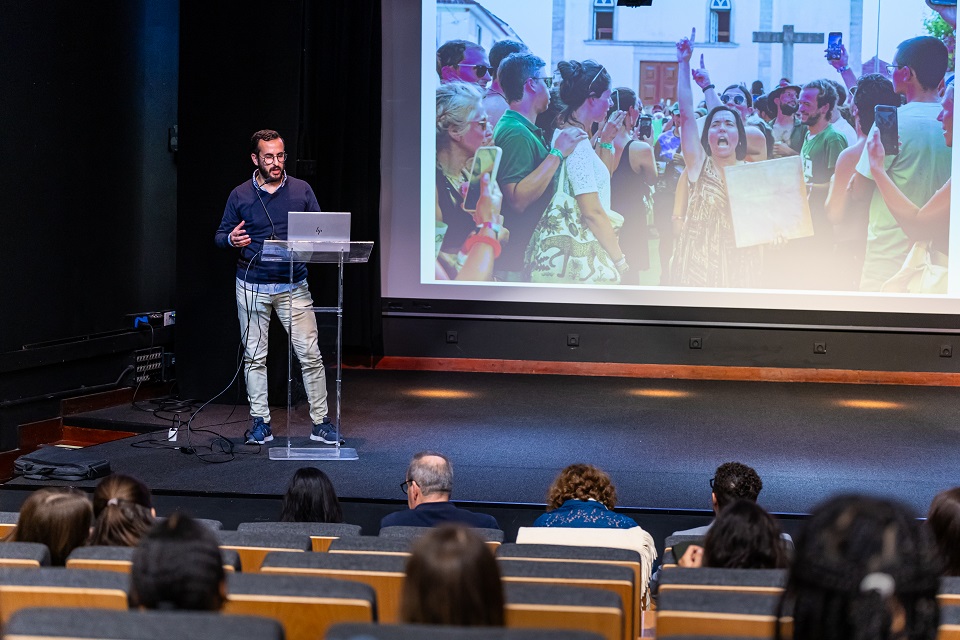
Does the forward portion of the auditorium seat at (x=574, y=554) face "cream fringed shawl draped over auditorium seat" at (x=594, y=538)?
yes

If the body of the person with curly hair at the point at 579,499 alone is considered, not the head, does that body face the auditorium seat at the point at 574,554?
no

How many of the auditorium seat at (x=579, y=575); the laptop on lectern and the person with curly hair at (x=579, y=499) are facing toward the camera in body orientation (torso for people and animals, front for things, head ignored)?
0

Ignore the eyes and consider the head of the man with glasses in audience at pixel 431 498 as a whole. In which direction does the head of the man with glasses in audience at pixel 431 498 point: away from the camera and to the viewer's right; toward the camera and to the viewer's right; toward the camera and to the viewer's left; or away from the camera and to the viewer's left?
away from the camera and to the viewer's left

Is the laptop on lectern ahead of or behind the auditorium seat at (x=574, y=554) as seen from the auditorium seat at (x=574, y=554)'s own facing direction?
ahead

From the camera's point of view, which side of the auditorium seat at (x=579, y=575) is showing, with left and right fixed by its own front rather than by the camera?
back

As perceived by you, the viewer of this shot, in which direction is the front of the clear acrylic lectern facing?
facing the viewer

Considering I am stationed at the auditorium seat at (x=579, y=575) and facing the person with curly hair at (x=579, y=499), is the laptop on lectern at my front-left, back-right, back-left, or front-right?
front-left

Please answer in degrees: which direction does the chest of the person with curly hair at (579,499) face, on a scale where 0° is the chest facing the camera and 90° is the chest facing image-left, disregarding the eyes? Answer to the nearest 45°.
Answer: approximately 180°

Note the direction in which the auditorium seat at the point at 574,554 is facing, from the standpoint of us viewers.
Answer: facing away from the viewer

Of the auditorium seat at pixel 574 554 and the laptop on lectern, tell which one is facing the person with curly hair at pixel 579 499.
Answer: the auditorium seat

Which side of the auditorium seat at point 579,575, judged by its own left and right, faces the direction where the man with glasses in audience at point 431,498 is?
front

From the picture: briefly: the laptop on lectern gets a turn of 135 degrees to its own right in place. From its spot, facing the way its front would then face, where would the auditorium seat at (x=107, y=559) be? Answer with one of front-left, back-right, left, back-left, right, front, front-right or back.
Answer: front-right

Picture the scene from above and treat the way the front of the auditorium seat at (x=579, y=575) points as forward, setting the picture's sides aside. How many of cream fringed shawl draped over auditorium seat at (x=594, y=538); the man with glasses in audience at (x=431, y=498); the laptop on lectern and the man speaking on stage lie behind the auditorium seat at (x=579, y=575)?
0

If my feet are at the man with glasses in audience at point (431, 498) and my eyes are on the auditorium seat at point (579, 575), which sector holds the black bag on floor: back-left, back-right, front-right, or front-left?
back-right

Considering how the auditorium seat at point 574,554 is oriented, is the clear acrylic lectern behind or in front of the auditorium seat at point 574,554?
in front
